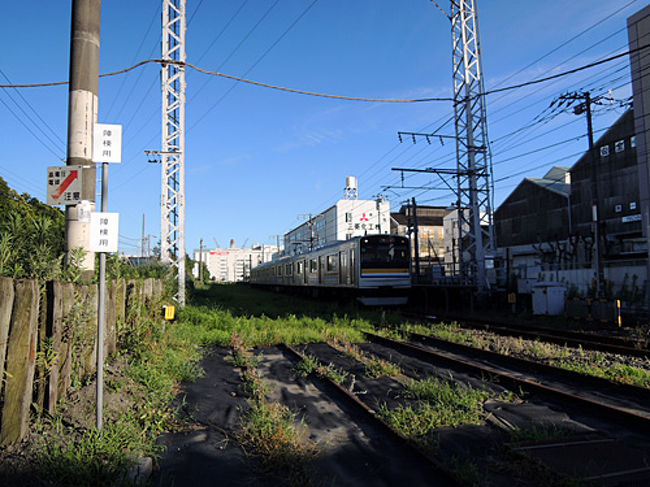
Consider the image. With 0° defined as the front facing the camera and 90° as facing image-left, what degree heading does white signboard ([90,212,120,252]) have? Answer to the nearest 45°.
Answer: approximately 0°

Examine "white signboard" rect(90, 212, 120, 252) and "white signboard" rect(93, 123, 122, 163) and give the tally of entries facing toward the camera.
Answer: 2

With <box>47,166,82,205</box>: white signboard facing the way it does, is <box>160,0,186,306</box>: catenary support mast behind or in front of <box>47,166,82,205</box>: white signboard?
behind

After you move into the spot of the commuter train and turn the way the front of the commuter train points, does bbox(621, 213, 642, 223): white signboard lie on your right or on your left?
on your left

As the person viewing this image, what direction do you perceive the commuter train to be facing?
facing the viewer and to the right of the viewer

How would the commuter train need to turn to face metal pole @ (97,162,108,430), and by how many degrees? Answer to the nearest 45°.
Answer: approximately 45° to its right
